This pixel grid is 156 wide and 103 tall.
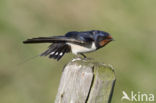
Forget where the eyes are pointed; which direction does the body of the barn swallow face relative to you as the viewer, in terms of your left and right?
facing to the right of the viewer
